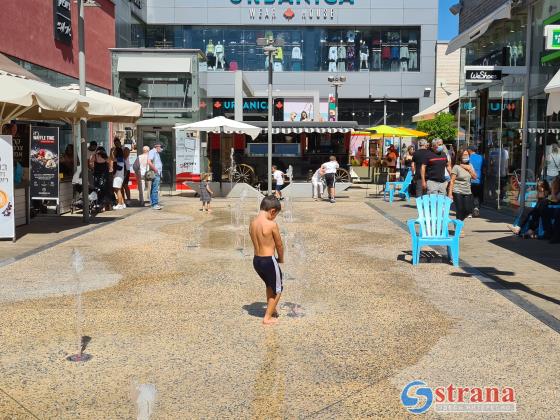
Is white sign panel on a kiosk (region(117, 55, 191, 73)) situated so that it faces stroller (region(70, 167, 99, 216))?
yes

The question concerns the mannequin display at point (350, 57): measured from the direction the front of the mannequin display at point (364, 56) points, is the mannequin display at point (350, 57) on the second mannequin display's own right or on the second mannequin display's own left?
on the second mannequin display's own right

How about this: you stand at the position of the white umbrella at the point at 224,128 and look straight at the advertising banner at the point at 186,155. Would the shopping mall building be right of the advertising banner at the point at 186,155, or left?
right

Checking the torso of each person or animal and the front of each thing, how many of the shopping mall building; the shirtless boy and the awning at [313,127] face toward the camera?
2

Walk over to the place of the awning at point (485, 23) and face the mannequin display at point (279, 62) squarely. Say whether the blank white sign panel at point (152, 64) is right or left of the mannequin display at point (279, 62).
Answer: left

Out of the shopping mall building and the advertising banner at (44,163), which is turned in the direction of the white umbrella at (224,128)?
the shopping mall building

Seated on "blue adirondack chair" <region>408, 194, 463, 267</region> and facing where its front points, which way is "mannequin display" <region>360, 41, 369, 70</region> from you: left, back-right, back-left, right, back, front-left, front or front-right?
back

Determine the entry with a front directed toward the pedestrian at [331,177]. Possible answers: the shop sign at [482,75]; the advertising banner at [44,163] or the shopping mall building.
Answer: the shopping mall building

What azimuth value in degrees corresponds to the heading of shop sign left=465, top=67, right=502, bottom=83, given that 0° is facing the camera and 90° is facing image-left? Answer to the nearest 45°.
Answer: approximately 0°

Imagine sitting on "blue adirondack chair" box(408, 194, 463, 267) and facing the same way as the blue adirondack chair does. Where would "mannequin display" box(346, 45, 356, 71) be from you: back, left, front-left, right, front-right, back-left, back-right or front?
back
